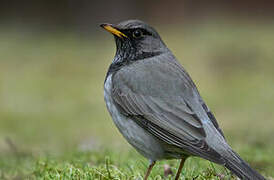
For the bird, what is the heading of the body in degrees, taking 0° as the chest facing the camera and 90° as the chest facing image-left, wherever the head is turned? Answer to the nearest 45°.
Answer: approximately 90°
